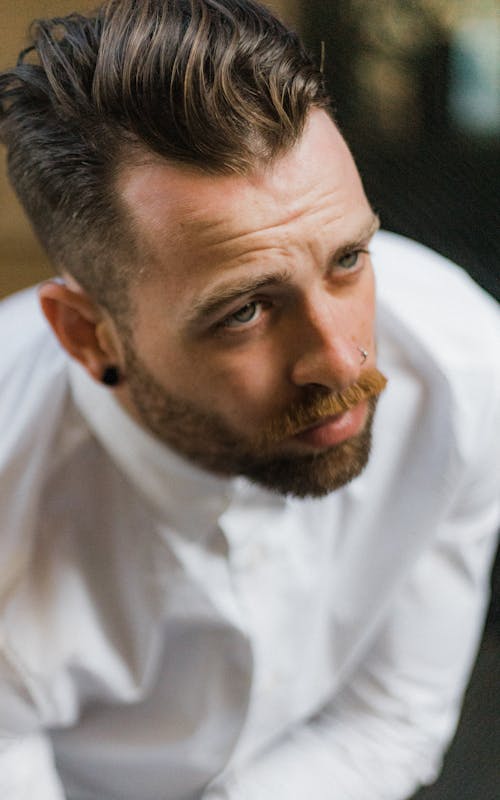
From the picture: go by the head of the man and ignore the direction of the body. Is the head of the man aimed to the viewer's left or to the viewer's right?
to the viewer's right

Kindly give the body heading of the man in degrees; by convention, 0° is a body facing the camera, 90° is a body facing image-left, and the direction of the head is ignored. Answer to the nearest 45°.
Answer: approximately 315°
